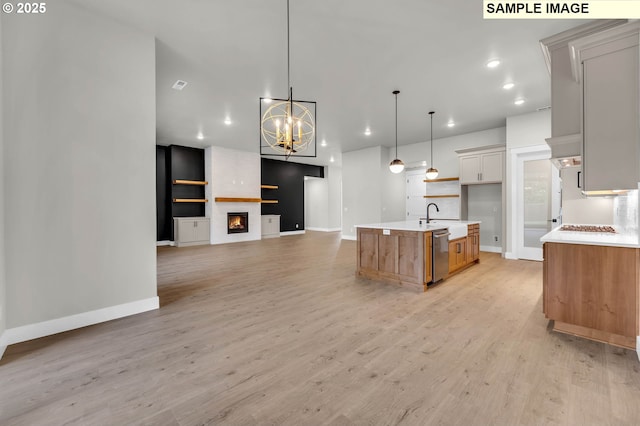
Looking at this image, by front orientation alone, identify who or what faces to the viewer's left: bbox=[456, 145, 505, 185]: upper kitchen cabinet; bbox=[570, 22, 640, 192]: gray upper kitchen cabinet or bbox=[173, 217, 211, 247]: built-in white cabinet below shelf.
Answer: the gray upper kitchen cabinet

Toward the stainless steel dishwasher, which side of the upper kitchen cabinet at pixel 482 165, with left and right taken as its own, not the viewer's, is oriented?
front

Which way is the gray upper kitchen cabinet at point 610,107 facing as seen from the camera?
to the viewer's left

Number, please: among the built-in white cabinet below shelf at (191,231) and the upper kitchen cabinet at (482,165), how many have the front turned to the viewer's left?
0

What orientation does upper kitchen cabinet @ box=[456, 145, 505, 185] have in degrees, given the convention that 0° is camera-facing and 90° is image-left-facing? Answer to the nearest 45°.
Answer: approximately 0°

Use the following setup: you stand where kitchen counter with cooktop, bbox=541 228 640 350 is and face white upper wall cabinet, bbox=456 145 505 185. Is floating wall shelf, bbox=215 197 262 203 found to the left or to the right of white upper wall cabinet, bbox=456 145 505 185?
left

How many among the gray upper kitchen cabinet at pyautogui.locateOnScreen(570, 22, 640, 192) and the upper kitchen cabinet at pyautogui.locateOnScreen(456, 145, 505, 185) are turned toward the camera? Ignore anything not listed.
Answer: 1

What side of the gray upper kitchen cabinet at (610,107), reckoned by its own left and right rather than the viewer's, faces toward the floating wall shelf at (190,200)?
front

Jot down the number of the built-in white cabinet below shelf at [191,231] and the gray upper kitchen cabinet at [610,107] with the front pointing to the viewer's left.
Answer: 1

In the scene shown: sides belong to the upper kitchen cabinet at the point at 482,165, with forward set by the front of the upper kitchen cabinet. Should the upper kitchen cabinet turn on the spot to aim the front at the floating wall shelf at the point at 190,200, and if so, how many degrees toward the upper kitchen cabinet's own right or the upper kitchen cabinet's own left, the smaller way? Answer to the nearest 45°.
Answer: approximately 90° to the upper kitchen cabinet's own right

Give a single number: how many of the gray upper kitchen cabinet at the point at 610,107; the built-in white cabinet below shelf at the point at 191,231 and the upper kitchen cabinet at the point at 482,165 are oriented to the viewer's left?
1

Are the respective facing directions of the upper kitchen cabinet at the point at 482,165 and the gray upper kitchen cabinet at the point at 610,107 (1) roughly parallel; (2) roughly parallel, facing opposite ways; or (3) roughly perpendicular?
roughly perpendicular
